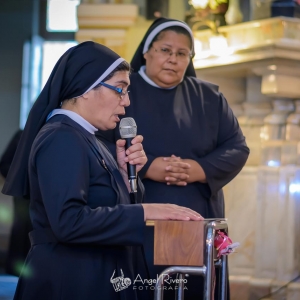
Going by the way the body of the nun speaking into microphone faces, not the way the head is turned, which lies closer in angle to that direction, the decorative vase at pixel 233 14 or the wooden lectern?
the wooden lectern

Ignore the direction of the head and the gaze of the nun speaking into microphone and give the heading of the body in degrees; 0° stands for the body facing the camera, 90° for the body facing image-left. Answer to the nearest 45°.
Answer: approximately 270°
